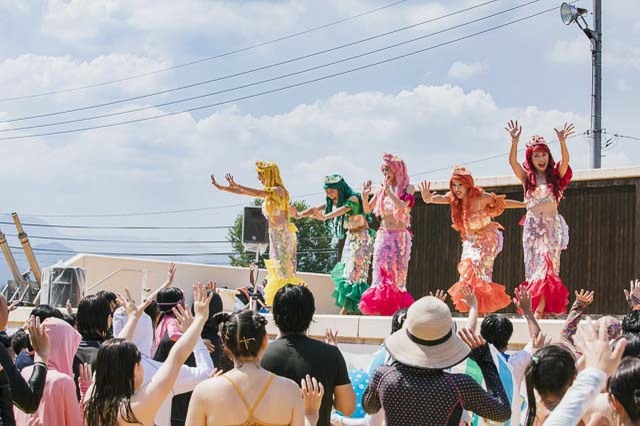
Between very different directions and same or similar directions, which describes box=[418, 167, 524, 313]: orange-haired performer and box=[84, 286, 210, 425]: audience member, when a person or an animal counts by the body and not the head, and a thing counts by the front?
very different directions

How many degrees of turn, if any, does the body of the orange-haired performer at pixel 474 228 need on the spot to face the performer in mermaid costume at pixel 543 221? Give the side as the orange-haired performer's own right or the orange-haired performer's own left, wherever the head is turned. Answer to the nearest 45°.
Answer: approximately 90° to the orange-haired performer's own left

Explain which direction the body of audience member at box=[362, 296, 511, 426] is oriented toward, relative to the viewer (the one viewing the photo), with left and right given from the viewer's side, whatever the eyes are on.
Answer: facing away from the viewer

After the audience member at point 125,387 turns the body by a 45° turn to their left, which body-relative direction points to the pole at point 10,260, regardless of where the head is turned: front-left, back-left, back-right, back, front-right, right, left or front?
front

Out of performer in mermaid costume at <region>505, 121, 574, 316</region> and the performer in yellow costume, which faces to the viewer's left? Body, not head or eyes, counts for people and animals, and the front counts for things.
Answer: the performer in yellow costume

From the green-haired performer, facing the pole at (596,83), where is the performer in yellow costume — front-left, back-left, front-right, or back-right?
back-left

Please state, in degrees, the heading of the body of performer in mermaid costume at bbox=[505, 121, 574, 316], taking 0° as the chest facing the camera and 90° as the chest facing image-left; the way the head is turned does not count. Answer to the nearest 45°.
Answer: approximately 0°

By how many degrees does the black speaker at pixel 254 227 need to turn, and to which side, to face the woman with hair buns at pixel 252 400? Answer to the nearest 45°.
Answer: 0° — it already faces them

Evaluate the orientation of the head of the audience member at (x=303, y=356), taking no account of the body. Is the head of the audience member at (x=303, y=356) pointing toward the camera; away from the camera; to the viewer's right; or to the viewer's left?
away from the camera

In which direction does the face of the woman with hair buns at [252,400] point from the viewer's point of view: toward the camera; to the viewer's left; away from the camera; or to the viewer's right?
away from the camera

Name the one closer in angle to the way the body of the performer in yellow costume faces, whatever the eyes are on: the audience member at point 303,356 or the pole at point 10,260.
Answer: the pole

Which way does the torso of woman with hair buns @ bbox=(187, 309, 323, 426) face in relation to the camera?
away from the camera

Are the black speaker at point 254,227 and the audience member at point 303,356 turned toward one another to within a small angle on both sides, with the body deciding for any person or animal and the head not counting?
yes

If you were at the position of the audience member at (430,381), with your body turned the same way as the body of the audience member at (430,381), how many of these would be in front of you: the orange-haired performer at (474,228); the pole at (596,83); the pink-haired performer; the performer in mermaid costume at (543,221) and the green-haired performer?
5

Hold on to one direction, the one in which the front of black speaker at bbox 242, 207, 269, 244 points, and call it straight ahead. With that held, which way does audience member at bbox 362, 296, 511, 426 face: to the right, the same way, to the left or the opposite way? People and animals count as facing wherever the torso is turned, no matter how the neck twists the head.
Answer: the opposite way
